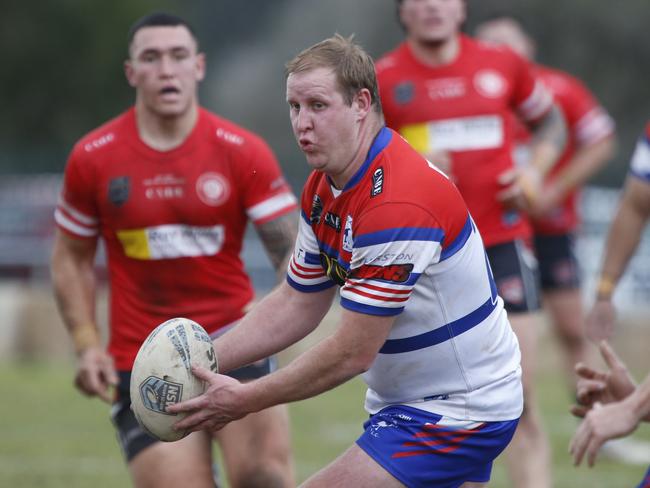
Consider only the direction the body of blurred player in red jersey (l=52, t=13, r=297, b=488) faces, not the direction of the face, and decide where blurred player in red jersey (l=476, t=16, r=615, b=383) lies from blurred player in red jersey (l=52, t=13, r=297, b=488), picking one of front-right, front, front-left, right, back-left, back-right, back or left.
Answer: back-left

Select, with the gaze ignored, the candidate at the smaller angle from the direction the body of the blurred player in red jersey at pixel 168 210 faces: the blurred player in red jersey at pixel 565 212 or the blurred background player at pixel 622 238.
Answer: the blurred background player

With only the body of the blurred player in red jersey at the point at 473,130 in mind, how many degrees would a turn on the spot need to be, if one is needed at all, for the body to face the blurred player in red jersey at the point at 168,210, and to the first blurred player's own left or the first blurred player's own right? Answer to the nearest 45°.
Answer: approximately 45° to the first blurred player's own right

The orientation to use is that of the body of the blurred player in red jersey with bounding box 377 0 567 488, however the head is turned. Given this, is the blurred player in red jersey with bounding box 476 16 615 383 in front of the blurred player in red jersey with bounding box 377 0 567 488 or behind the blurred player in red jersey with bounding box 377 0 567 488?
behind

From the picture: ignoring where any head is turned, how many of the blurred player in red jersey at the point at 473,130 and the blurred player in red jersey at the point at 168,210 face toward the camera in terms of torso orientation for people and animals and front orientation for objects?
2

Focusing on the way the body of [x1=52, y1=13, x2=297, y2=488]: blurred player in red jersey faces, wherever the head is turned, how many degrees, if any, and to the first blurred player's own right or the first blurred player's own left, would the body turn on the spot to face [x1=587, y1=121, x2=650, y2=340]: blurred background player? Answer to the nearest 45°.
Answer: approximately 90° to the first blurred player's own left

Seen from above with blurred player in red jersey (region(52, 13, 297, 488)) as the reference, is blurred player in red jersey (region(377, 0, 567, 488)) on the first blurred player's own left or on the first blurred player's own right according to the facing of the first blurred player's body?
on the first blurred player's own left
